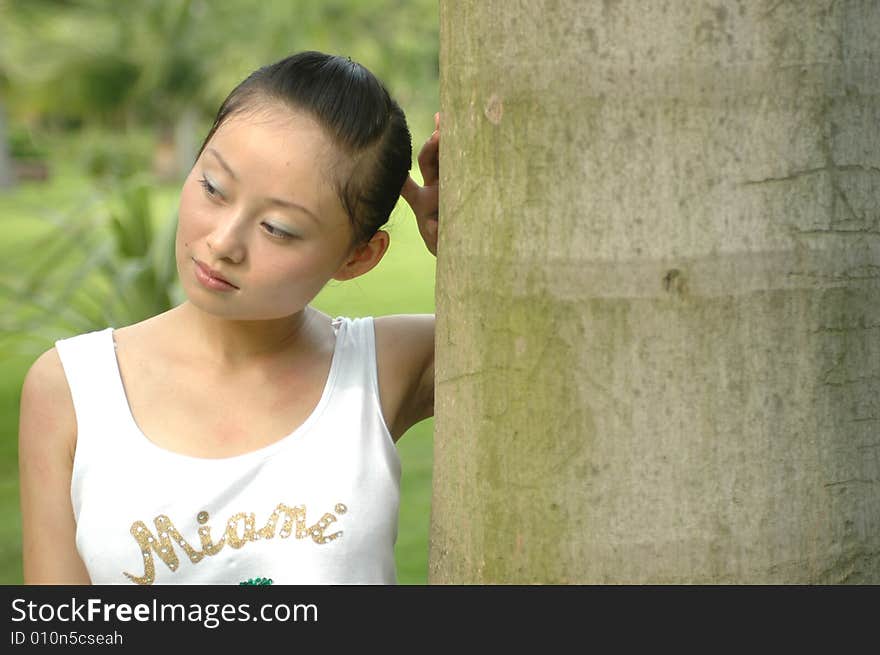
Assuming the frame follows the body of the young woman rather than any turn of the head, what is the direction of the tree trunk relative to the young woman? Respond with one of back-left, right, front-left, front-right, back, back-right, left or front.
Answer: front-left

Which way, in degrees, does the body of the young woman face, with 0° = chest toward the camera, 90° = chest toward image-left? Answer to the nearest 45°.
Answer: approximately 0°

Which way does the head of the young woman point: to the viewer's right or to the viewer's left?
to the viewer's left
